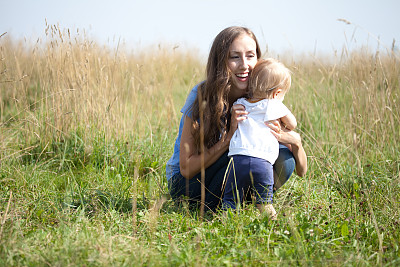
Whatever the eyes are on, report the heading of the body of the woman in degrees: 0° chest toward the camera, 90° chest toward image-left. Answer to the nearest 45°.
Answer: approximately 315°

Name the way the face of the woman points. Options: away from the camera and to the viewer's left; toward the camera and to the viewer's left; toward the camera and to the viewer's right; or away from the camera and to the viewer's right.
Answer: toward the camera and to the viewer's right
